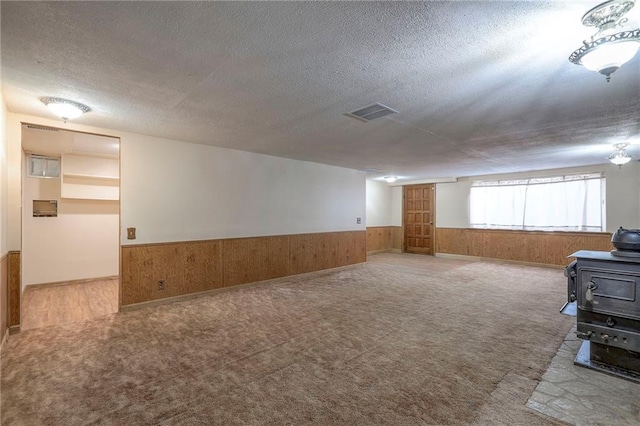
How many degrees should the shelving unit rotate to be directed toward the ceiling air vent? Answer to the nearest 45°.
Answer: approximately 45° to its left

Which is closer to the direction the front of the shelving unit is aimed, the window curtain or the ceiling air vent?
the ceiling air vent

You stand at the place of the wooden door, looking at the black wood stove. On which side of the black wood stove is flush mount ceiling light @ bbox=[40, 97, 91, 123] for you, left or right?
right

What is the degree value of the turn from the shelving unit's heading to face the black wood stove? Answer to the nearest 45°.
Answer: approximately 45° to its left

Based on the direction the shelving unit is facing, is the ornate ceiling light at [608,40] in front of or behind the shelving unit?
in front

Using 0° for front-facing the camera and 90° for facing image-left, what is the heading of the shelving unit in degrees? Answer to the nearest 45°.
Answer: approximately 0°

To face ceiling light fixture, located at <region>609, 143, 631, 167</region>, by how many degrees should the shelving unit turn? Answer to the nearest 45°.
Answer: approximately 45° to its left

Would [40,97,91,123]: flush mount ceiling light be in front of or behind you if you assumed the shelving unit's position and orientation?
in front
